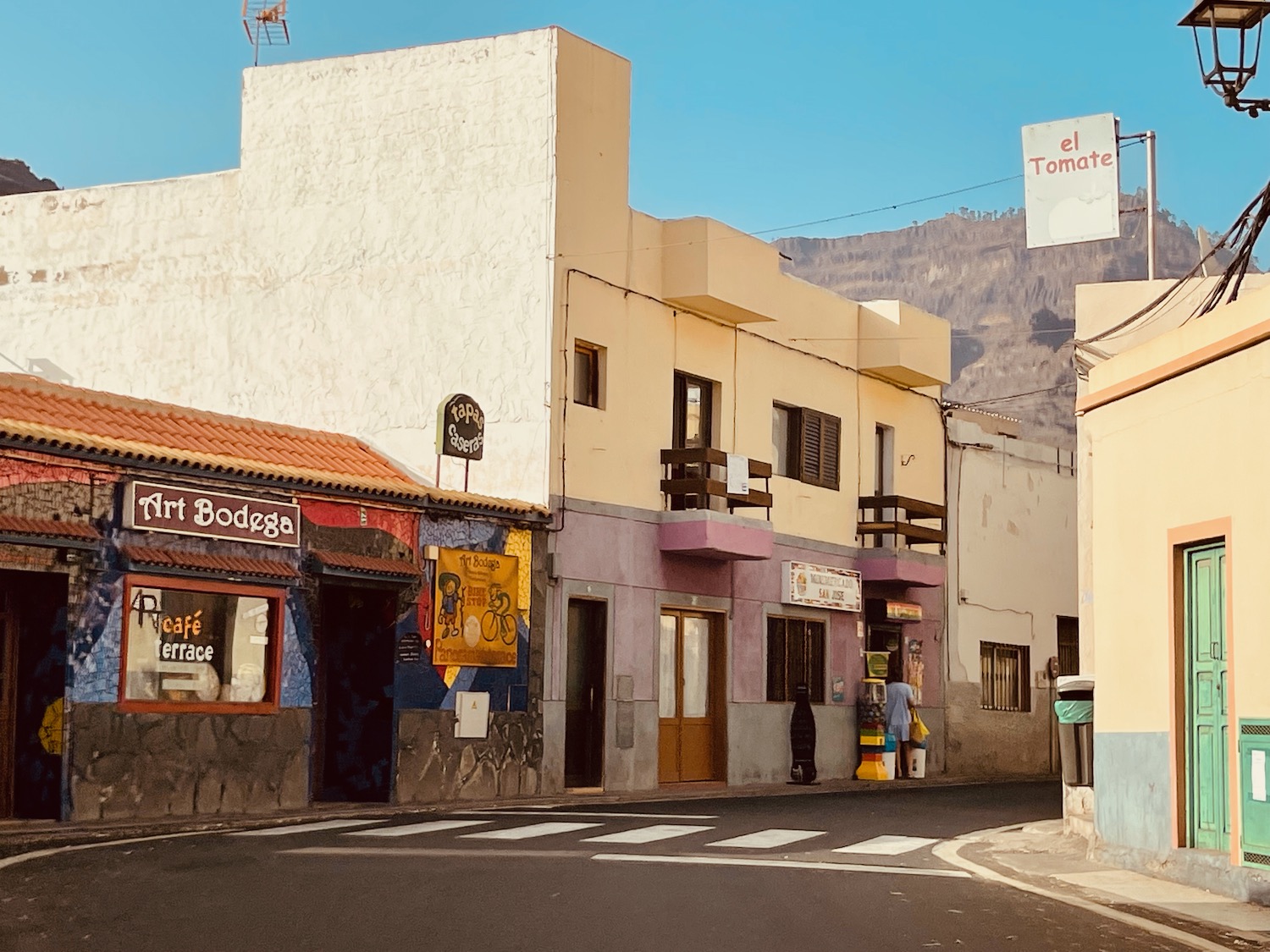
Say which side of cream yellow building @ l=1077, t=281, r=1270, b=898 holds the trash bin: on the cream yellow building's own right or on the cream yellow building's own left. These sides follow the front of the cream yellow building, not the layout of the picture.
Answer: on the cream yellow building's own right

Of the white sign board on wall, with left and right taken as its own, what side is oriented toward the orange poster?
right

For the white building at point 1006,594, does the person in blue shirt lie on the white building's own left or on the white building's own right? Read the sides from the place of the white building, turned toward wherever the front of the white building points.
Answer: on the white building's own right

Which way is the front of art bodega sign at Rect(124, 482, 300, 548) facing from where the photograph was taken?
facing the viewer and to the right of the viewer

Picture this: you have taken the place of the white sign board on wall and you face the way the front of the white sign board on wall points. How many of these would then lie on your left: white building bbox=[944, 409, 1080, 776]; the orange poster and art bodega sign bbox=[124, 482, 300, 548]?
1

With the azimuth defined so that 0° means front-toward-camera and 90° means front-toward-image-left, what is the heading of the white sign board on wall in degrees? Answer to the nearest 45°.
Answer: approximately 315°

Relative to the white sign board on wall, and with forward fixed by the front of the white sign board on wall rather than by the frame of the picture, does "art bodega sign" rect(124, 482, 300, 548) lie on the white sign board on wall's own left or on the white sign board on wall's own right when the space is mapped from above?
on the white sign board on wall's own right

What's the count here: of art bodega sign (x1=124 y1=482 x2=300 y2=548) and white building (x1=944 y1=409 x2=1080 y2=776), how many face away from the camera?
0

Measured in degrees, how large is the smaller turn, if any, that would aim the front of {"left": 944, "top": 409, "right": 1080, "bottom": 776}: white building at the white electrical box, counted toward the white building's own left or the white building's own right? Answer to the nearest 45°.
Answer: approximately 90° to the white building's own right

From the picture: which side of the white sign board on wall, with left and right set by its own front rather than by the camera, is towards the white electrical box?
right
